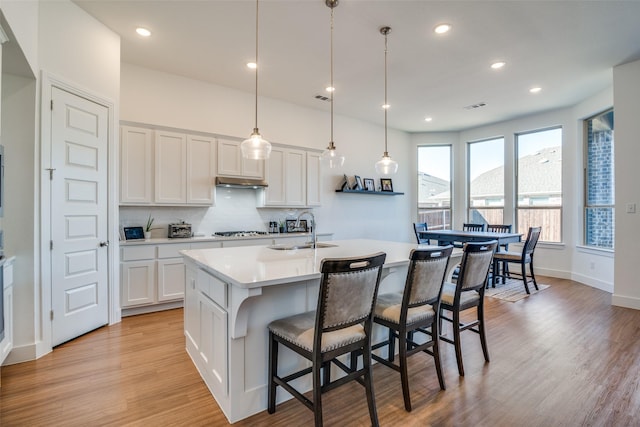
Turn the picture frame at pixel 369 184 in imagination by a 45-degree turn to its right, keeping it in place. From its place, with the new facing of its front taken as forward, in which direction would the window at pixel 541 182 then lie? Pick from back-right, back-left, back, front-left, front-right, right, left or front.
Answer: left

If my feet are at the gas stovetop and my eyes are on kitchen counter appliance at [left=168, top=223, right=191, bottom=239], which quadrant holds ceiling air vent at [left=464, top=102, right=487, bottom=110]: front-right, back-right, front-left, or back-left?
back-left

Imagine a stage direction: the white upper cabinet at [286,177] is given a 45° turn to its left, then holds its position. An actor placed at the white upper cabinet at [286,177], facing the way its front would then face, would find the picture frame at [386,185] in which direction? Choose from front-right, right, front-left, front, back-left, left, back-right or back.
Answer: front-left

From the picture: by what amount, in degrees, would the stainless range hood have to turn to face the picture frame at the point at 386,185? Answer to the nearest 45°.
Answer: approximately 90° to its left

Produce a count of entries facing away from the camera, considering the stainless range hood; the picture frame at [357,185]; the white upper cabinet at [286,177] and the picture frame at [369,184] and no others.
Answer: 0

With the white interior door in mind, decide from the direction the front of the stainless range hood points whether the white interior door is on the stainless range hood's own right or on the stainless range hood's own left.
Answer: on the stainless range hood's own right

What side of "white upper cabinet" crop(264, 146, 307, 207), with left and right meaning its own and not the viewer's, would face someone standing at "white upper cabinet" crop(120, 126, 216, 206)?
right

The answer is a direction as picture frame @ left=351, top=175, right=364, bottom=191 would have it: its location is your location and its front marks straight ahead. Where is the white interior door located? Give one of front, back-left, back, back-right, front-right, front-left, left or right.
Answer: right

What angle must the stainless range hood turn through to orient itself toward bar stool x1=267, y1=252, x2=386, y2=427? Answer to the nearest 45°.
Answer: approximately 45° to its right

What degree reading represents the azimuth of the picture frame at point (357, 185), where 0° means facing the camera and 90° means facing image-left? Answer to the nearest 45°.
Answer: approximately 315°

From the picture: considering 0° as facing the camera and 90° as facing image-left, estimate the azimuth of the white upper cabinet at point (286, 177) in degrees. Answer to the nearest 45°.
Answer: approximately 315°

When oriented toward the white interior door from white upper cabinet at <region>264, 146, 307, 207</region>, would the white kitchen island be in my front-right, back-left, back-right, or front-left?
front-left

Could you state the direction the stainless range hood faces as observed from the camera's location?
facing the viewer and to the right of the viewer

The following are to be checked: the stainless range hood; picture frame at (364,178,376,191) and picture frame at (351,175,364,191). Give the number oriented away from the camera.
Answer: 0

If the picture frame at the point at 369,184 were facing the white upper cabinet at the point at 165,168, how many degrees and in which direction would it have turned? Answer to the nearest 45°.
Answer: approximately 90° to its right

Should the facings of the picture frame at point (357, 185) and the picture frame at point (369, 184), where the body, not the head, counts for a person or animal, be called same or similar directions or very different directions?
same or similar directions

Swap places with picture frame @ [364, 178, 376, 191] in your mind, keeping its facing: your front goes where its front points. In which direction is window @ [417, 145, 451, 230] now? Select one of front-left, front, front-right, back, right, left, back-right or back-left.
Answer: left

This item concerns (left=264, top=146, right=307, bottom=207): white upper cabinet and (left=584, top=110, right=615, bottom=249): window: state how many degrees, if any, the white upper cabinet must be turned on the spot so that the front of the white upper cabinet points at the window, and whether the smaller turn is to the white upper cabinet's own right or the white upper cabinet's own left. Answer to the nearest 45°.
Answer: approximately 45° to the white upper cabinet's own left

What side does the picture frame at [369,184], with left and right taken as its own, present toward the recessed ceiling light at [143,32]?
right

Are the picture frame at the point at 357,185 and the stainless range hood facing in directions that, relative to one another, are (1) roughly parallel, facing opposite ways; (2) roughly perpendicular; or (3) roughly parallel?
roughly parallel

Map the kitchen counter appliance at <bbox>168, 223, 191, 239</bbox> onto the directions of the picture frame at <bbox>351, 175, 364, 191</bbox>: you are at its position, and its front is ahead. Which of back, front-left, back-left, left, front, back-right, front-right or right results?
right
